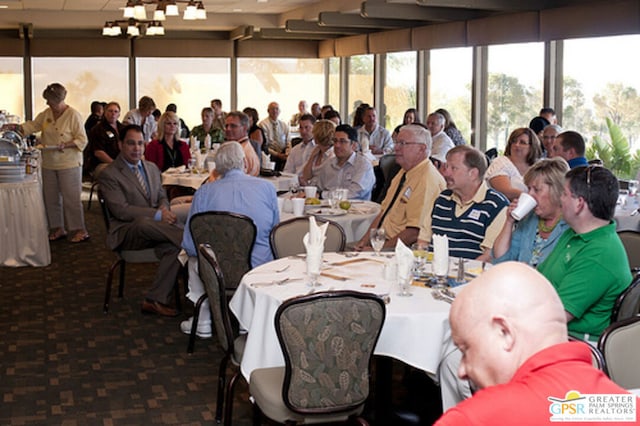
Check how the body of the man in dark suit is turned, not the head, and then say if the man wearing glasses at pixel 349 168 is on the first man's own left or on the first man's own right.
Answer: on the first man's own left

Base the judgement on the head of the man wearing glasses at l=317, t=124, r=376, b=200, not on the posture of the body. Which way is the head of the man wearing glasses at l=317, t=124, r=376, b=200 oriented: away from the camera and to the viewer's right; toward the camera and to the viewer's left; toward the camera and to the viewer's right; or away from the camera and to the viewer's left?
toward the camera and to the viewer's left

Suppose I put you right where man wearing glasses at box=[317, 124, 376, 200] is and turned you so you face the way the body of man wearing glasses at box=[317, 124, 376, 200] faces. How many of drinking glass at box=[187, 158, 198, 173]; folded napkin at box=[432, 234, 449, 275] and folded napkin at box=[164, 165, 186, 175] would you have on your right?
2

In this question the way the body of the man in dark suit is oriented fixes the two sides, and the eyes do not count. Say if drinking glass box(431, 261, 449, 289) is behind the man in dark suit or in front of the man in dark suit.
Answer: in front

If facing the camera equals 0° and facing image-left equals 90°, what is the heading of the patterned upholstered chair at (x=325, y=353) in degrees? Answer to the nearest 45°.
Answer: approximately 135°

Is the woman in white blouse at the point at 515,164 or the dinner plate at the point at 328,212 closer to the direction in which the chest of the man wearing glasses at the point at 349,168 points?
the dinner plate

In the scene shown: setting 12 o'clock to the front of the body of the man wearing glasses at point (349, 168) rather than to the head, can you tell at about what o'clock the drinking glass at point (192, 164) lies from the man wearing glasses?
The drinking glass is roughly at 3 o'clock from the man wearing glasses.

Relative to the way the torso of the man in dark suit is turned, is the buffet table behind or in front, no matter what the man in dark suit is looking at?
behind

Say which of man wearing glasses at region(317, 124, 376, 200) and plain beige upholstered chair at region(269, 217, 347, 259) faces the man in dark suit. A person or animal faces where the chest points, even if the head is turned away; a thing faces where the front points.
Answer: the man wearing glasses

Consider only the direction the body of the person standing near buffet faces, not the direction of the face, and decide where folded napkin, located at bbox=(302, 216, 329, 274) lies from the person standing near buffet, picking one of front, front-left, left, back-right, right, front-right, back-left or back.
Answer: front-left

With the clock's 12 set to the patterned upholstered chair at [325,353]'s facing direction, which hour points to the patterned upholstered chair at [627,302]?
the patterned upholstered chair at [627,302] is roughly at 4 o'clock from the patterned upholstered chair at [325,353].

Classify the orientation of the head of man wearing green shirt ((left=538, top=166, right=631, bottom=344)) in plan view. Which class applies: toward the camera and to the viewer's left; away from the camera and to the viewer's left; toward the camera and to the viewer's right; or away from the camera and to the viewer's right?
away from the camera and to the viewer's left
